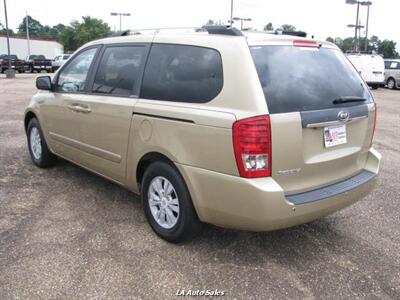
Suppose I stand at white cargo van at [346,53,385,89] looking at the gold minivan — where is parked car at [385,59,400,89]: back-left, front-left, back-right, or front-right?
back-left

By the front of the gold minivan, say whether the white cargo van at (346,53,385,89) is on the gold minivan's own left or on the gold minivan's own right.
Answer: on the gold minivan's own right

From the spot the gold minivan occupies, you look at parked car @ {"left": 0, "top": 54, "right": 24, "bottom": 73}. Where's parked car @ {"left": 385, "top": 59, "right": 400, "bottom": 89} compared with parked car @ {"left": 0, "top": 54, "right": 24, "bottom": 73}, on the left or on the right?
right

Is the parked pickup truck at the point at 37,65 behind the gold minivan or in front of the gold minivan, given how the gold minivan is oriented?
in front

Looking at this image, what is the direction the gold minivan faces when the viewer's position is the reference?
facing away from the viewer and to the left of the viewer

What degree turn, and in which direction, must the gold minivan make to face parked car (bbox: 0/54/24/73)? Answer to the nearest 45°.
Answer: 0° — it already faces it

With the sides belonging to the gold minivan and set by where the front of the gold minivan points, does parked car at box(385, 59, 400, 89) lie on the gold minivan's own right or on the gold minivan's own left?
on the gold minivan's own right

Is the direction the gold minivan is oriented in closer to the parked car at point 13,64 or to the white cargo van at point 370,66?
the parked car
